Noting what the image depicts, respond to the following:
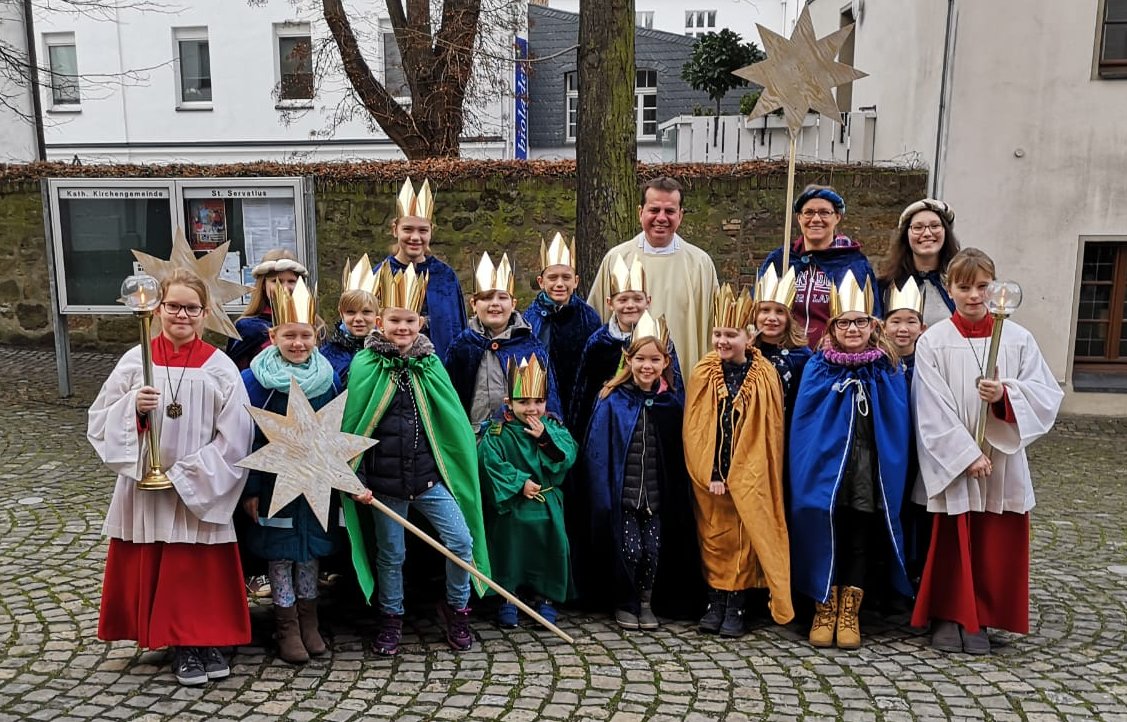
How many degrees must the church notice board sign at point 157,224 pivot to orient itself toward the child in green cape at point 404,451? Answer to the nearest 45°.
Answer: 0° — it already faces them

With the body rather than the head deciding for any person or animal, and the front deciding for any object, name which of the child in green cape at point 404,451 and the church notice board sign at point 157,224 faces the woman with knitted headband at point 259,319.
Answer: the church notice board sign

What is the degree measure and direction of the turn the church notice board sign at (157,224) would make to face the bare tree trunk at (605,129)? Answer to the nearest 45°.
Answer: approximately 45° to its left

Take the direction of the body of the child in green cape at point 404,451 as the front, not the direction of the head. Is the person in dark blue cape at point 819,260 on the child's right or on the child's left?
on the child's left

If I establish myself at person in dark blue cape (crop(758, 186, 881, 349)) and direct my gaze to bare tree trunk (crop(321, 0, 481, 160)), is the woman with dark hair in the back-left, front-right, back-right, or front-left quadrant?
back-right

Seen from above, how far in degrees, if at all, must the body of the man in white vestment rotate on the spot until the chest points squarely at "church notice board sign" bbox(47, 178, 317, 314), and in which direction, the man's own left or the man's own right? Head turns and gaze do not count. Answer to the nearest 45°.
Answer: approximately 135° to the man's own right

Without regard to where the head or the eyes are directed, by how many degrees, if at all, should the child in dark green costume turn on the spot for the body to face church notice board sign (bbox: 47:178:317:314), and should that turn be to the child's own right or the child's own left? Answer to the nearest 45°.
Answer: approximately 135° to the child's own right

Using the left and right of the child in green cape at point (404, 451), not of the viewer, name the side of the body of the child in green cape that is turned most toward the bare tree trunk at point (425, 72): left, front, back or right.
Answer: back

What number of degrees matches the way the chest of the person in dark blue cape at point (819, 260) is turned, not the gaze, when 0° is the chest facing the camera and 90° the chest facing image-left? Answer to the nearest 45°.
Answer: approximately 0°
